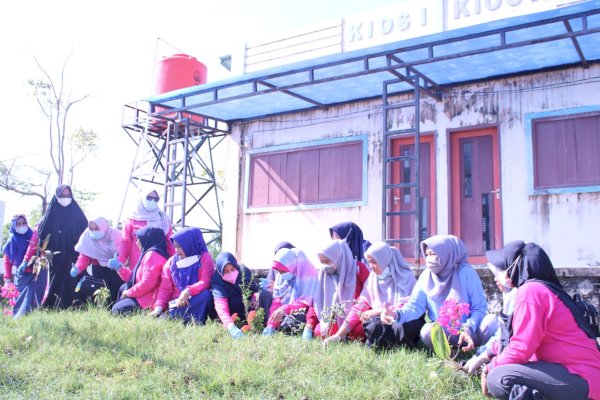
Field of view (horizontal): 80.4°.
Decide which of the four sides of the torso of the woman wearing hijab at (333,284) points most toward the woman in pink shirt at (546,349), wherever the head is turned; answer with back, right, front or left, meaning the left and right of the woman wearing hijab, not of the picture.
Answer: left

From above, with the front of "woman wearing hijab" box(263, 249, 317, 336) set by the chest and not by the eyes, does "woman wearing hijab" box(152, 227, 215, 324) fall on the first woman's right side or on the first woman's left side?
on the first woman's right side

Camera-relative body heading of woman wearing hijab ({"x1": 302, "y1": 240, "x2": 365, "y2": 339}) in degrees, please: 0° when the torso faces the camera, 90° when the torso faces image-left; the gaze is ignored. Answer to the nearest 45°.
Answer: approximately 45°

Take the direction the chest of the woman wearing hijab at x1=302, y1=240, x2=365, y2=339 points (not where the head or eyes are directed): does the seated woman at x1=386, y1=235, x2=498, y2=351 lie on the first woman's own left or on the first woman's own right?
on the first woman's own left

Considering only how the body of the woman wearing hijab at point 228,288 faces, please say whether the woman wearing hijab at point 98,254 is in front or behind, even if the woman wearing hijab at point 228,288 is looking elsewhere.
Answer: behind

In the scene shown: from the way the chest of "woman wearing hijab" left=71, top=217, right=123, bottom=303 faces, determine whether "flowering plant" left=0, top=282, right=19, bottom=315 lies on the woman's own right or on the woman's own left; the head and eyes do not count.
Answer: on the woman's own right
